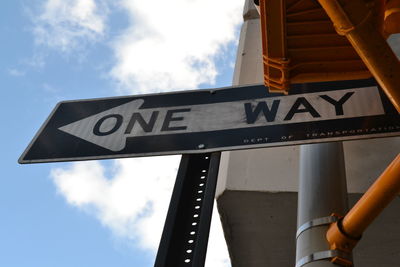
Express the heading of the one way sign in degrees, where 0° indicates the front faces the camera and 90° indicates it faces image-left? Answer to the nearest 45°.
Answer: approximately 0°

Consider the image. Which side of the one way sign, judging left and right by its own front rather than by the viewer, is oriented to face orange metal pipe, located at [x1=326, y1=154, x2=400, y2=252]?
left
